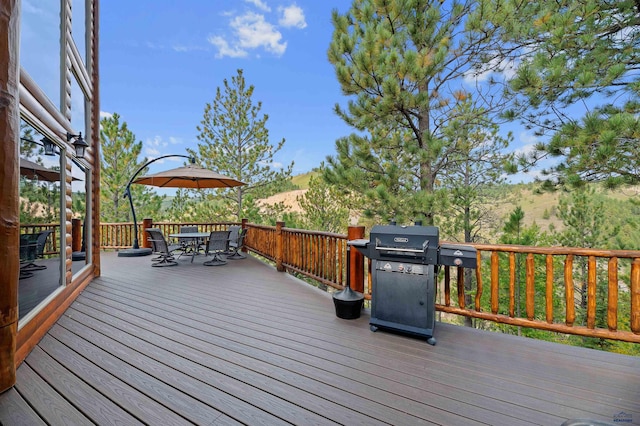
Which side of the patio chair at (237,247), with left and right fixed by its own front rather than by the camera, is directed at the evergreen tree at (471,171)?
back

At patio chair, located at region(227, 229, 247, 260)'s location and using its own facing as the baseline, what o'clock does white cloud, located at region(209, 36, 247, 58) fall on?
The white cloud is roughly at 3 o'clock from the patio chair.

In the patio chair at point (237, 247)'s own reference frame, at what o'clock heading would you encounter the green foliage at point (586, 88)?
The green foliage is roughly at 7 o'clock from the patio chair.

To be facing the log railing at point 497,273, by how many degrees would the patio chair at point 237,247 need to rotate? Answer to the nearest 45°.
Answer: approximately 135° to its left

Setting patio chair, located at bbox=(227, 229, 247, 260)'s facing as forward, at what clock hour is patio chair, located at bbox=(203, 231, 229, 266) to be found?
patio chair, located at bbox=(203, 231, 229, 266) is roughly at 10 o'clock from patio chair, located at bbox=(227, 229, 247, 260).

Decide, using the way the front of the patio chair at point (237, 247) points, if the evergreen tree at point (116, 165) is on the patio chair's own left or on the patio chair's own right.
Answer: on the patio chair's own right

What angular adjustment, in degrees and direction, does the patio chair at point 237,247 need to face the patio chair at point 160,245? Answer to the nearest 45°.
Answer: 0° — it already faces it

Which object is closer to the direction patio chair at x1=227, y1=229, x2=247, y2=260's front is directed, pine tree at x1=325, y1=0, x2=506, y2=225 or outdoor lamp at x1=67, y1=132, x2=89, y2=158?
the outdoor lamp

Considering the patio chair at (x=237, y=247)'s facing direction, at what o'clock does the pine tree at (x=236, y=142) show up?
The pine tree is roughly at 3 o'clock from the patio chair.

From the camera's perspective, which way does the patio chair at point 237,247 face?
to the viewer's left
